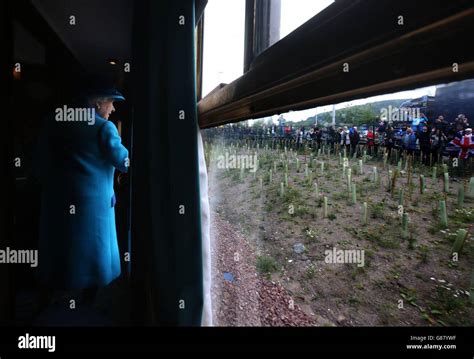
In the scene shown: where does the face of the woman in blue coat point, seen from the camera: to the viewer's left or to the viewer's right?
to the viewer's right

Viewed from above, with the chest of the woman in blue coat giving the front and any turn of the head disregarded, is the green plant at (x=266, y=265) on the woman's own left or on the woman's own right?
on the woman's own right

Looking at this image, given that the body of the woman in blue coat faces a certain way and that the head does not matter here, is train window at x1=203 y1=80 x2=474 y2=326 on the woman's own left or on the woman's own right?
on the woman's own right

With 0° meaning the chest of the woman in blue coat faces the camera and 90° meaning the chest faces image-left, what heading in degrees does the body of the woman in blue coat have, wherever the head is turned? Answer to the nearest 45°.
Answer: approximately 225°

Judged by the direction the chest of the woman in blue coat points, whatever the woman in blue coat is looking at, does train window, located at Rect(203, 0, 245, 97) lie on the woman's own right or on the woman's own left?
on the woman's own right
